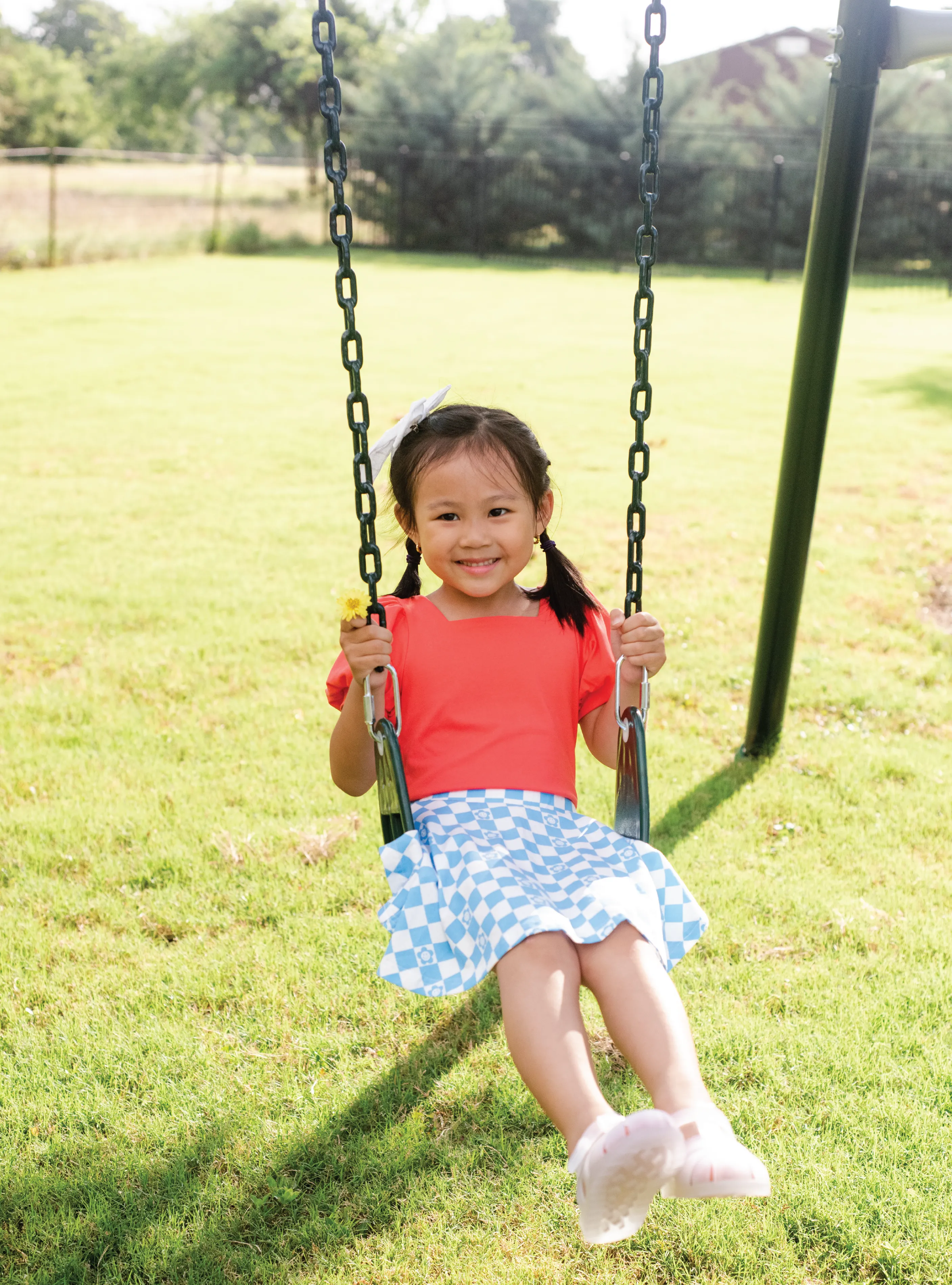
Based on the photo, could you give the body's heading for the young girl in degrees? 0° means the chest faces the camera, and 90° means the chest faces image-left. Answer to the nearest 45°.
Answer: approximately 0°

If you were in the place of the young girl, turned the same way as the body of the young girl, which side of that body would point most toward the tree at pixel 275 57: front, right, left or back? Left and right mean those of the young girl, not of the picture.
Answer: back

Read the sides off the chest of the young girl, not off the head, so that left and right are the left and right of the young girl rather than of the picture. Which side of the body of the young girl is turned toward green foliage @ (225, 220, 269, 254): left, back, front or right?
back

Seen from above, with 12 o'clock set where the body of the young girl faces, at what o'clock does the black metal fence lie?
The black metal fence is roughly at 6 o'clock from the young girl.

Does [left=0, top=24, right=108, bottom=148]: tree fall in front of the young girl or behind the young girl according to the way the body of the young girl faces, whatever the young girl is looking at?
behind
